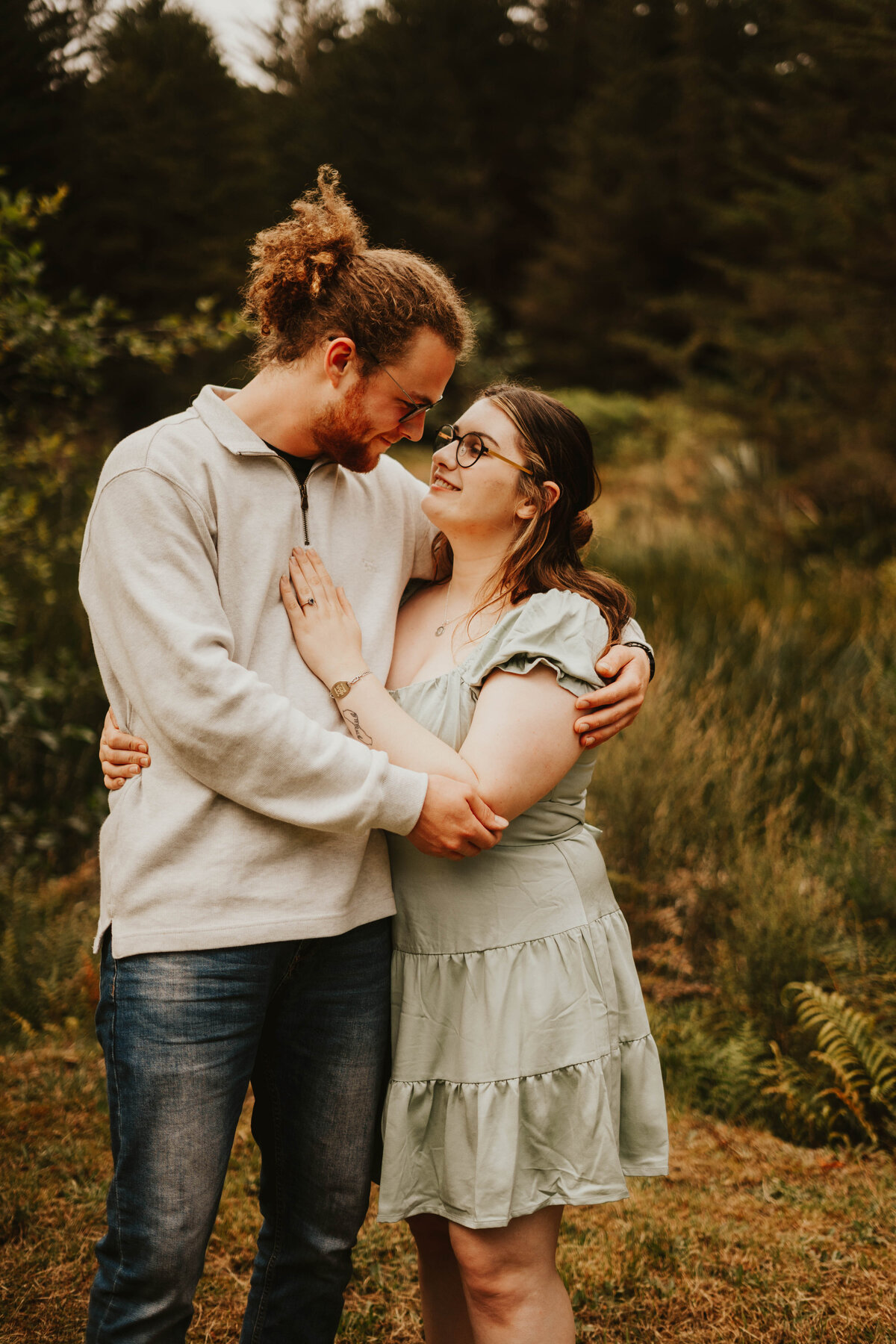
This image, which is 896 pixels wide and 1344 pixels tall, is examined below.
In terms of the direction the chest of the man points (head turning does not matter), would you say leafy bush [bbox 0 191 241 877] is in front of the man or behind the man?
behind

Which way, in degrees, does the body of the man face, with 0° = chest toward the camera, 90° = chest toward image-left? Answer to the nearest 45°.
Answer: approximately 315°

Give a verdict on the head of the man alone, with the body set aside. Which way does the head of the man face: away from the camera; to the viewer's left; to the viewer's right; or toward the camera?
to the viewer's right

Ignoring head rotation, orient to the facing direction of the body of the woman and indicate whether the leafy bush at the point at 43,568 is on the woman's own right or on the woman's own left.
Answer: on the woman's own right

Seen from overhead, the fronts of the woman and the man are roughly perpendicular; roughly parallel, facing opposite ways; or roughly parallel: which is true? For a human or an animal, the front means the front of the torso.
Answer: roughly perpendicular
